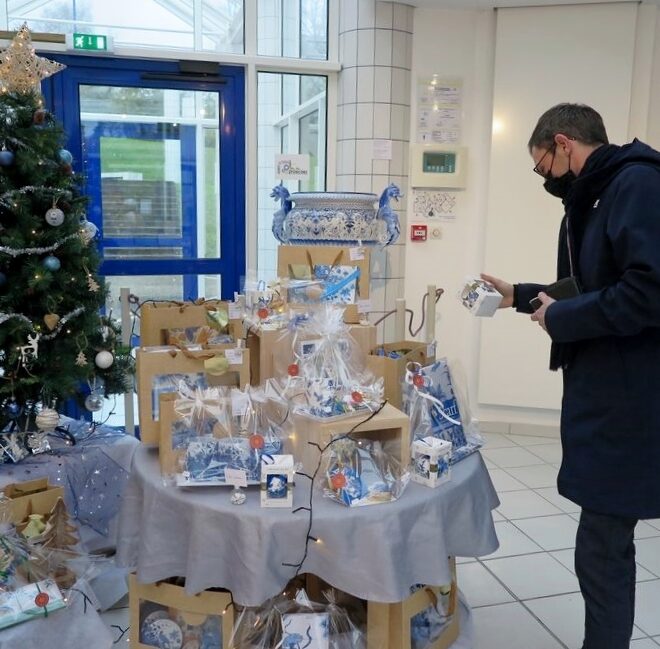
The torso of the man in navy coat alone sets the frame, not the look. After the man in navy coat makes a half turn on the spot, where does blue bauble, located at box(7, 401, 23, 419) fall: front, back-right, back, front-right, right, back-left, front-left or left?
back

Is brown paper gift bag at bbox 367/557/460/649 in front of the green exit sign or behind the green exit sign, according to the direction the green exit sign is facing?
in front

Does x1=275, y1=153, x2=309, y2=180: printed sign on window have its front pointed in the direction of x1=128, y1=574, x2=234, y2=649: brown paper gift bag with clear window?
yes

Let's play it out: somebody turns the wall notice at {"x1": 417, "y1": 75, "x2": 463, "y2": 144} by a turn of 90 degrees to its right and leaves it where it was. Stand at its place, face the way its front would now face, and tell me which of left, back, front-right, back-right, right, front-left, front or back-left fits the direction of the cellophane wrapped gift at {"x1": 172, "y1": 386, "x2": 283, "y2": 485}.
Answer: left

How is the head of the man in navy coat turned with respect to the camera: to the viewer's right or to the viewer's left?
to the viewer's left

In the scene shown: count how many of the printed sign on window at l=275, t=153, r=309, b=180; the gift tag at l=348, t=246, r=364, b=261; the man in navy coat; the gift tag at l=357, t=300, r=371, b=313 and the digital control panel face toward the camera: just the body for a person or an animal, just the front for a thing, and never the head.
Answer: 4

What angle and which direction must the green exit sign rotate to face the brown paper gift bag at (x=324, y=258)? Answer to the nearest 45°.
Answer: approximately 45° to its left

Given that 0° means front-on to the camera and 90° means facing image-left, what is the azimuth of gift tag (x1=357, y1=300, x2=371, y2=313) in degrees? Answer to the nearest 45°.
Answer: approximately 0°

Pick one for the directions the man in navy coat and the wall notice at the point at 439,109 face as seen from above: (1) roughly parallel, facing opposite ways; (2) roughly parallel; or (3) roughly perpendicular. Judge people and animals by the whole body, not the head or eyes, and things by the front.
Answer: roughly perpendicular

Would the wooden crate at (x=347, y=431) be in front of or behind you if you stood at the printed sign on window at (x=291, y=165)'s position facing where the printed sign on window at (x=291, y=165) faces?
in front

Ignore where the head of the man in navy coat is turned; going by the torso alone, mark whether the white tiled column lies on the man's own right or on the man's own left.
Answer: on the man's own right

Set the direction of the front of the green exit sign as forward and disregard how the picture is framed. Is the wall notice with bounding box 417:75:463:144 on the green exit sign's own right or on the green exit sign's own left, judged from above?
on the green exit sign's own left
